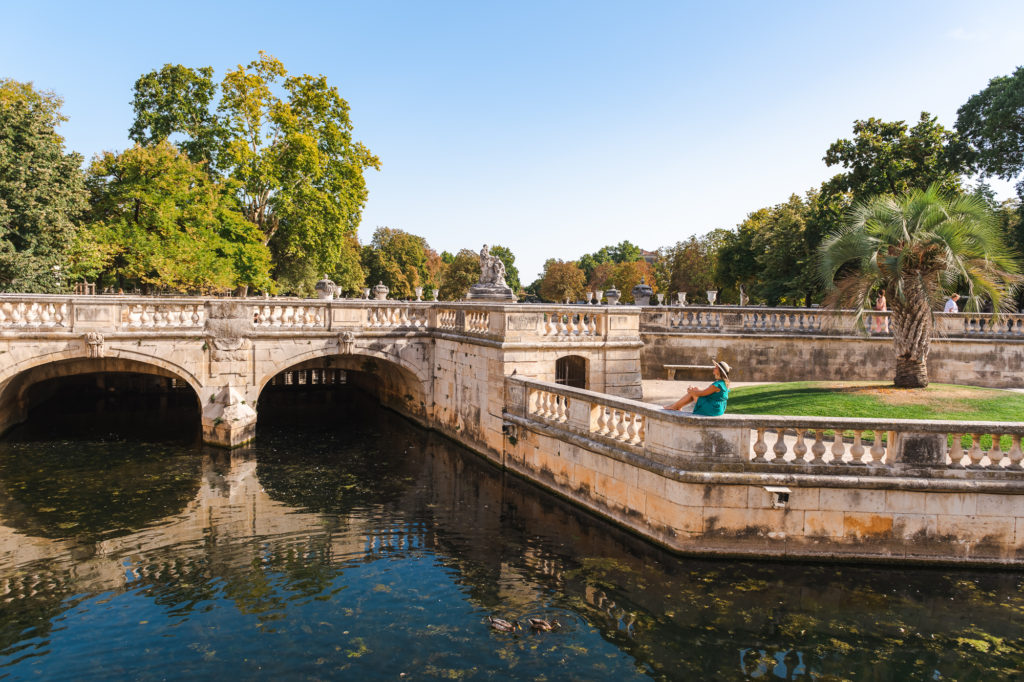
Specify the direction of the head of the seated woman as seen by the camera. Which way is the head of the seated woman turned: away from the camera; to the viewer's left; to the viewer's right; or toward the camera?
to the viewer's left

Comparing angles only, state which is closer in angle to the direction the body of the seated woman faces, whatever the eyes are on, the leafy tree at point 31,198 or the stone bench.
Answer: the leafy tree

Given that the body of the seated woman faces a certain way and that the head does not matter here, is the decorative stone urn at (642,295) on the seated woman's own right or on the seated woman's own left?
on the seated woman's own right

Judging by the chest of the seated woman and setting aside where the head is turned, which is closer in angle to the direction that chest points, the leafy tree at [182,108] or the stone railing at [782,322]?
the leafy tree

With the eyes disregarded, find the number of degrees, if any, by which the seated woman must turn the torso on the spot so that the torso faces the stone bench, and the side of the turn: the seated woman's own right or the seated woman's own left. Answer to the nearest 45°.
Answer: approximately 90° to the seated woman's own right

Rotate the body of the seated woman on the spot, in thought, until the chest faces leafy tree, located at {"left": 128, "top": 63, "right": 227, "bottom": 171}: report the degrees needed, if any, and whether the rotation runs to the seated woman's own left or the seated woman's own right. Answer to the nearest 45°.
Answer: approximately 45° to the seated woman's own right

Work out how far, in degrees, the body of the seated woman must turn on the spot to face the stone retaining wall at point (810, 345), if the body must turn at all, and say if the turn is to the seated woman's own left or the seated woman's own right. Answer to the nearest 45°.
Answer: approximately 90° to the seated woman's own right

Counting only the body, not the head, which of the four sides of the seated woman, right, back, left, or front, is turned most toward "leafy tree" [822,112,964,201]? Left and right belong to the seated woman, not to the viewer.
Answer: right

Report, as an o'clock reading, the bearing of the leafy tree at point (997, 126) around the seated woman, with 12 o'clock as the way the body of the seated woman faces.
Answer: The leafy tree is roughly at 4 o'clock from the seated woman.

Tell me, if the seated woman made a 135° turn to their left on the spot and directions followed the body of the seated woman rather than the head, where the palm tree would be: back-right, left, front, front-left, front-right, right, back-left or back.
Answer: left

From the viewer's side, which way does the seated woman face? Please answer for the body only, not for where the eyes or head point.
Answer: to the viewer's left
